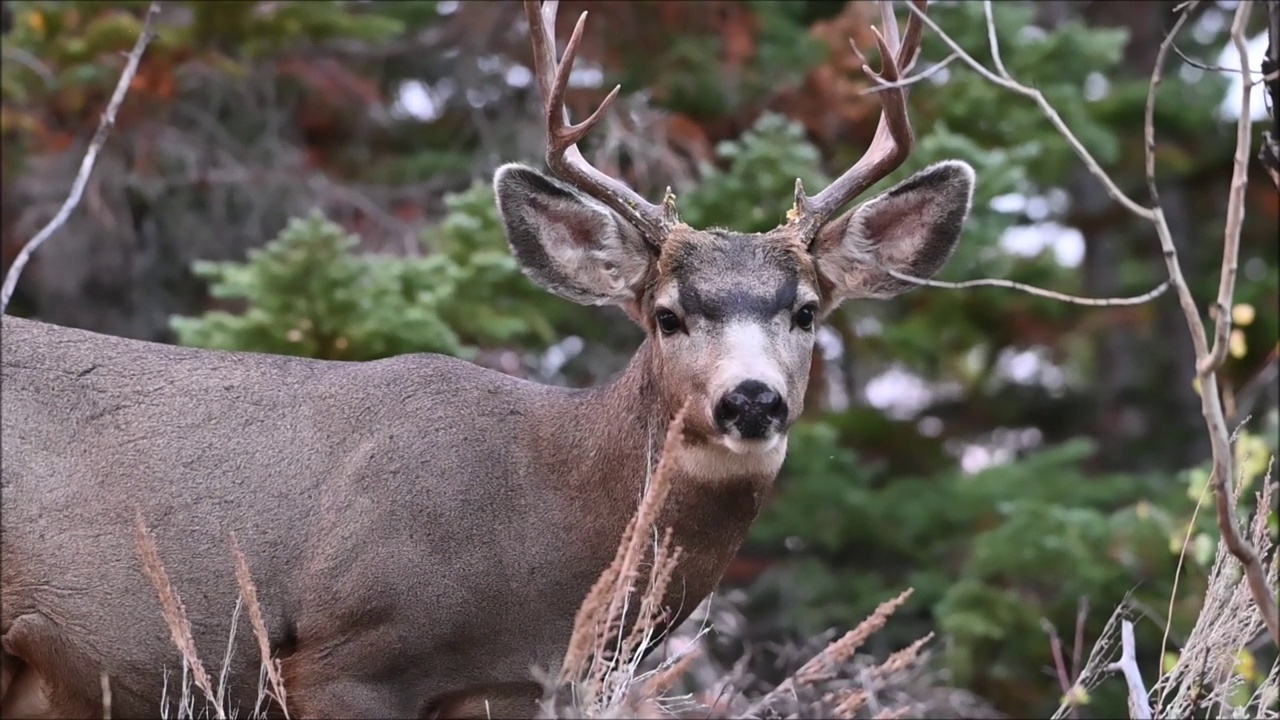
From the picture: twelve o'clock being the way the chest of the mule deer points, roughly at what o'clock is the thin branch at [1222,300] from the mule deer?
The thin branch is roughly at 1 o'clock from the mule deer.

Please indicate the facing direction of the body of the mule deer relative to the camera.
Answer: to the viewer's right

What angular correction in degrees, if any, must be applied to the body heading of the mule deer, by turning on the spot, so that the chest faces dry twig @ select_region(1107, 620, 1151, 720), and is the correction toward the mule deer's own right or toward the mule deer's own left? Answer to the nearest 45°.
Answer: approximately 45° to the mule deer's own right

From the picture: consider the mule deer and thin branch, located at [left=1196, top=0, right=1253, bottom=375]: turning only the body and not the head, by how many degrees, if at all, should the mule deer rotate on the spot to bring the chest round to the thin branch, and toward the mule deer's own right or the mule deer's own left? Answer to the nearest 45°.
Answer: approximately 45° to the mule deer's own right

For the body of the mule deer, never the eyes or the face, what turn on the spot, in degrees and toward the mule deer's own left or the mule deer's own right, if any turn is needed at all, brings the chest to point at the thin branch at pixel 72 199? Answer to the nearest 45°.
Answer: approximately 135° to the mule deer's own left
